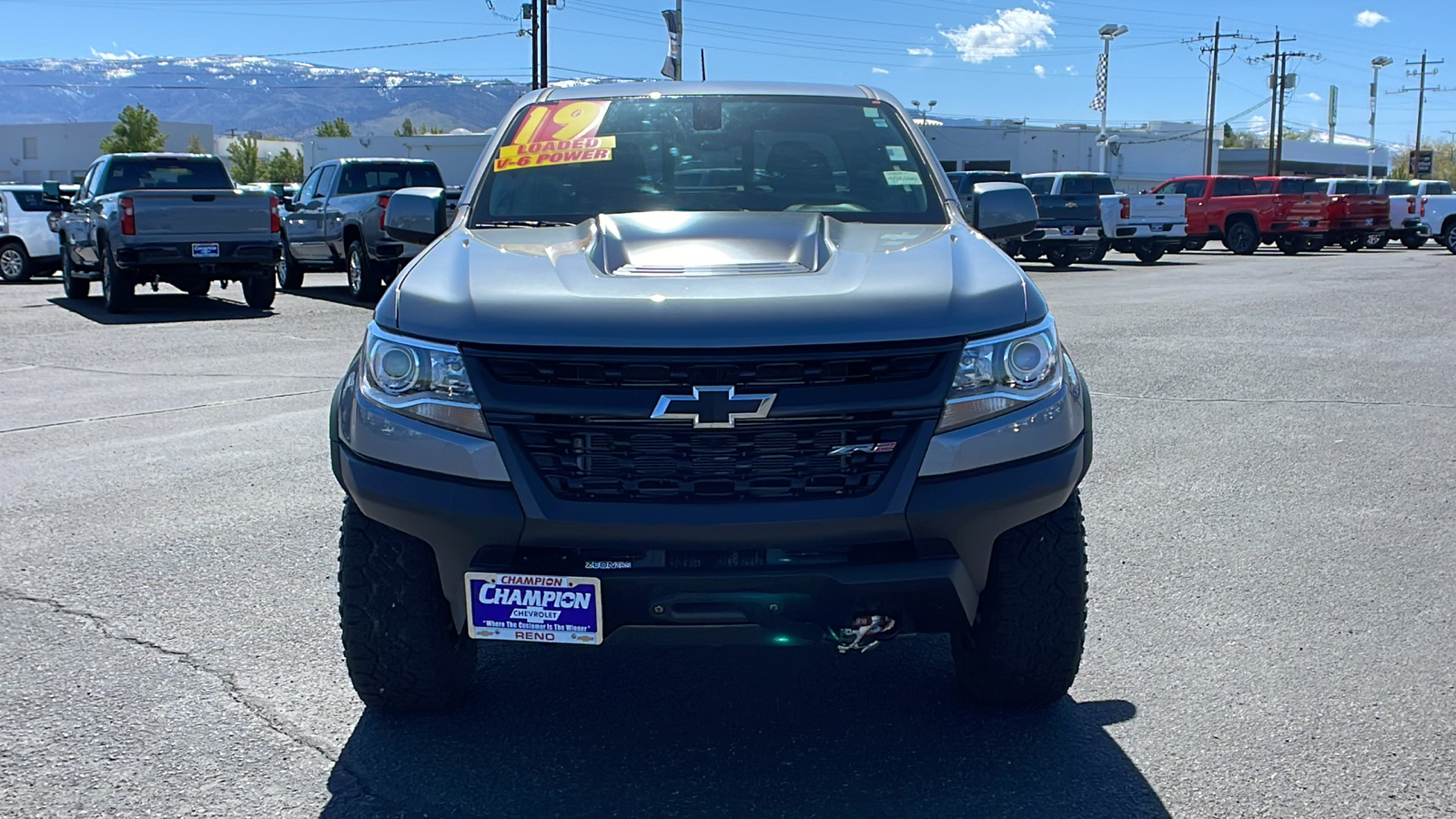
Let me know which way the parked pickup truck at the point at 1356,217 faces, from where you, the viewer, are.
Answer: facing away from the viewer and to the left of the viewer

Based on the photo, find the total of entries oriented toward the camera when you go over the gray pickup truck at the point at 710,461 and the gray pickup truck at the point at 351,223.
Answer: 1

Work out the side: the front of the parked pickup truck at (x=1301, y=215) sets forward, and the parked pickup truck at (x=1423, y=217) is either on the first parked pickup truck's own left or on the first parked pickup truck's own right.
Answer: on the first parked pickup truck's own right

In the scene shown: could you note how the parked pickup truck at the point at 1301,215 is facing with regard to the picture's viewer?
facing away from the viewer and to the left of the viewer

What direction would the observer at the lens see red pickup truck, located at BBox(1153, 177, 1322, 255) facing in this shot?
facing away from the viewer and to the left of the viewer

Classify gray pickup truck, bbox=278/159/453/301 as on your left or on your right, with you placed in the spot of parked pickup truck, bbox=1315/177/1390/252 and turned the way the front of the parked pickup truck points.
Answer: on your left

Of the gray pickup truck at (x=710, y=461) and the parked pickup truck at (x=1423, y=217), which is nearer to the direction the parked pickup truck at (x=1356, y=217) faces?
the parked pickup truck

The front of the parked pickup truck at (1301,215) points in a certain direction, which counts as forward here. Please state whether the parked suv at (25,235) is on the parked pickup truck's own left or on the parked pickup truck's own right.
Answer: on the parked pickup truck's own left

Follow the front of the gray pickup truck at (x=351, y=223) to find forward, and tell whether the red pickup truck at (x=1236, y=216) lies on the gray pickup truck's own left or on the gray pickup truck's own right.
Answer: on the gray pickup truck's own right

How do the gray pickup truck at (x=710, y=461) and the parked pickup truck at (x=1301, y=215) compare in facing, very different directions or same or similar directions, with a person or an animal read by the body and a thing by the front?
very different directions

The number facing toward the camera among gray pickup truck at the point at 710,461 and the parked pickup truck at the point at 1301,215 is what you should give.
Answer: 1
